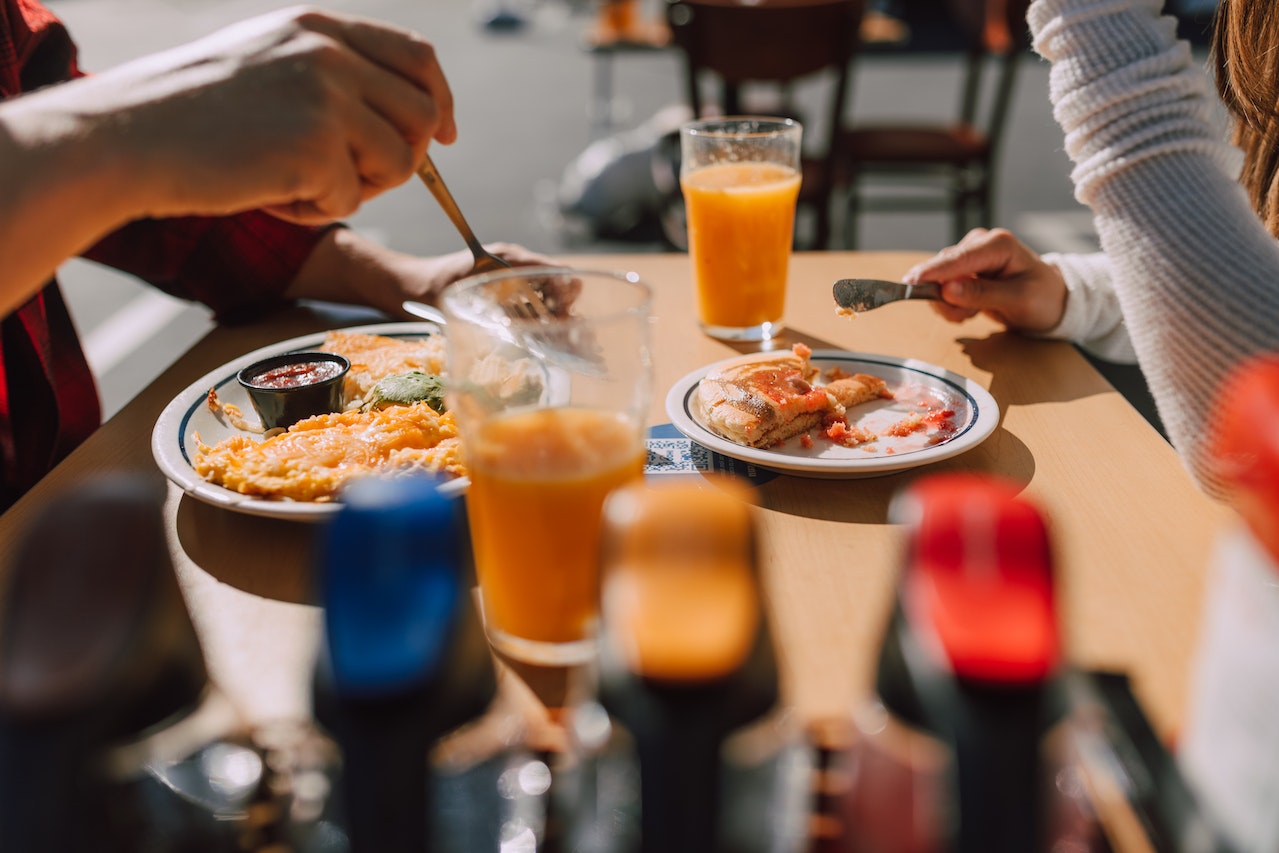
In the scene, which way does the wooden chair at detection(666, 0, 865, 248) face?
away from the camera

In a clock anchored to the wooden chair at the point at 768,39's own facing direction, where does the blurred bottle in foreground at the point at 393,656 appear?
The blurred bottle in foreground is roughly at 6 o'clock from the wooden chair.

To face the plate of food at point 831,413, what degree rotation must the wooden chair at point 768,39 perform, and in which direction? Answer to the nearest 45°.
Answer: approximately 180°

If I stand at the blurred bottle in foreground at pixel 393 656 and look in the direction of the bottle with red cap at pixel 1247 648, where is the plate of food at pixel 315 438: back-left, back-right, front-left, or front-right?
back-left

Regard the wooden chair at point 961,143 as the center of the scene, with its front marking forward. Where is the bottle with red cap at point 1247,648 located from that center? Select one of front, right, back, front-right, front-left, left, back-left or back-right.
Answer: left

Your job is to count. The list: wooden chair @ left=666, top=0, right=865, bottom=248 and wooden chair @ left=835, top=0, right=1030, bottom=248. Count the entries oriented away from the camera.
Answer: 1

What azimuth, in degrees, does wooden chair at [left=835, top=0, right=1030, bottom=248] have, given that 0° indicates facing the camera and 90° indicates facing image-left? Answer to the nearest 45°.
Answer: approximately 90°

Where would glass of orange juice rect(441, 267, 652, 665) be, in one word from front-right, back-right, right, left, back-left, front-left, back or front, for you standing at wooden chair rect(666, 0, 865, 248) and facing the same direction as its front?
back

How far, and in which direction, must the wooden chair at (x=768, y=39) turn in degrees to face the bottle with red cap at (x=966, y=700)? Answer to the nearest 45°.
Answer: approximately 180°

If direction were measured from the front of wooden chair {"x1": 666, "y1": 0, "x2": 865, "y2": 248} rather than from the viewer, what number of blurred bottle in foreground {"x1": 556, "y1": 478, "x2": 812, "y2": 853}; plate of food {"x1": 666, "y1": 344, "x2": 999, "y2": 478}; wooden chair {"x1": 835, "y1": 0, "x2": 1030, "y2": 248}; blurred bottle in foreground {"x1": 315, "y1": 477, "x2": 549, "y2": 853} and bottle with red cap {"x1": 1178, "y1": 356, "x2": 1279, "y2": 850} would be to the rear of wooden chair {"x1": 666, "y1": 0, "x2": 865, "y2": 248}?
4
